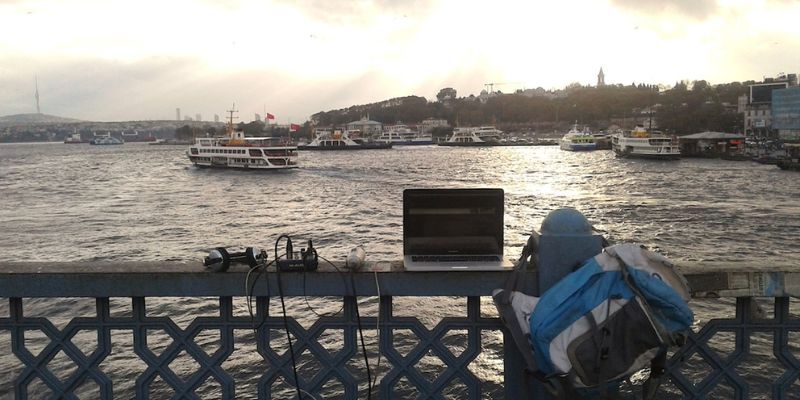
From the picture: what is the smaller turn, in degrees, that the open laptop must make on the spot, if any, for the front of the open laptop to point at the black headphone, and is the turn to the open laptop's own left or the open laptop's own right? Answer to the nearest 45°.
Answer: approximately 90° to the open laptop's own right

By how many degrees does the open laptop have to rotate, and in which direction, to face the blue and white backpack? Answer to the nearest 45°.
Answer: approximately 45° to its left

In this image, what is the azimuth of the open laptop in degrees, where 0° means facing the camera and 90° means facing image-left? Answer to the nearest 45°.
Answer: approximately 0°
